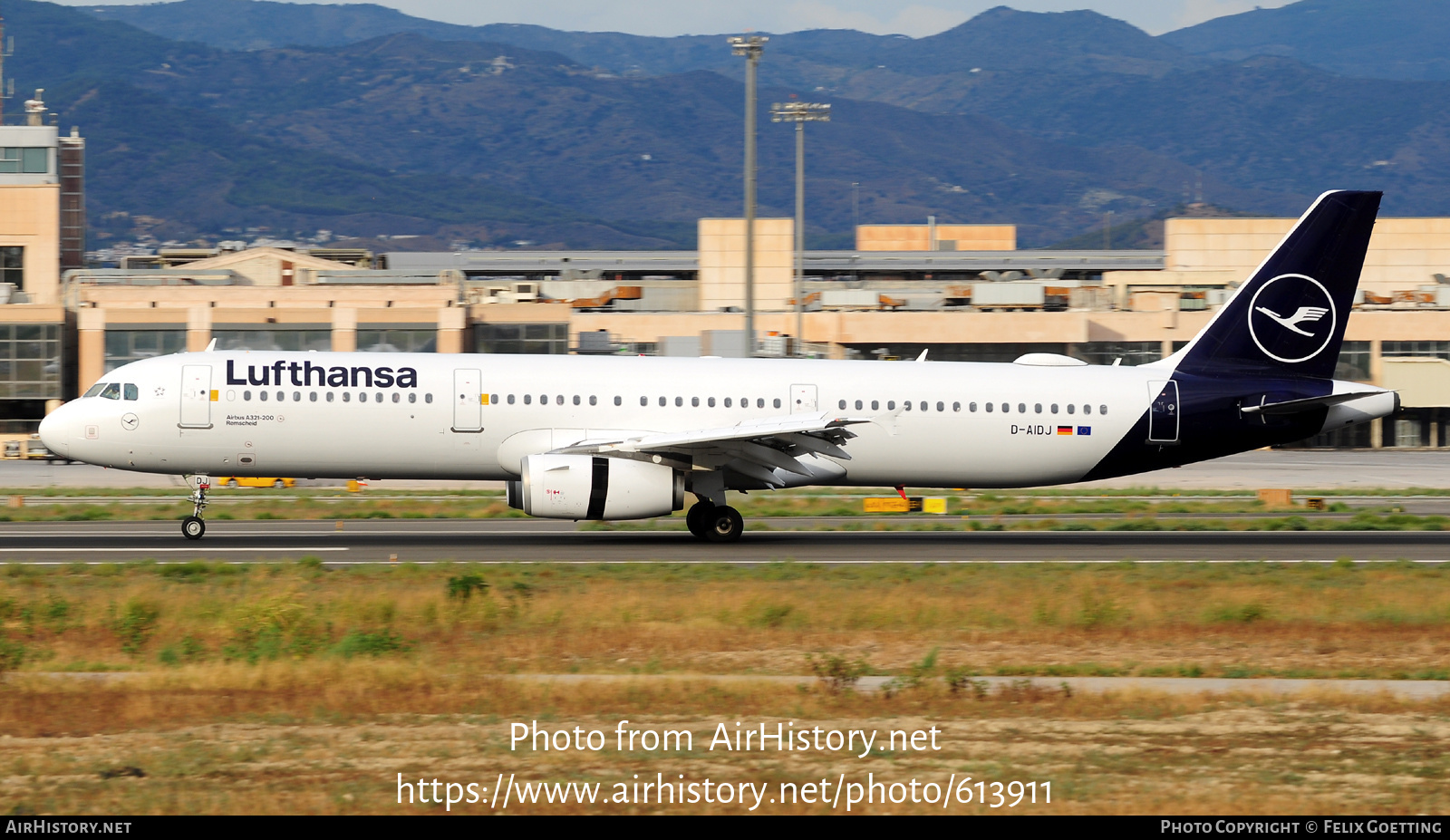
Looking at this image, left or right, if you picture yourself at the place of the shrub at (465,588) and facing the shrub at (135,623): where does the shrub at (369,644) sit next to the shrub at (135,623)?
left

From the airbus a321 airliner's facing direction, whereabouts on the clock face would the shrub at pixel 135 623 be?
The shrub is roughly at 10 o'clock from the airbus a321 airliner.

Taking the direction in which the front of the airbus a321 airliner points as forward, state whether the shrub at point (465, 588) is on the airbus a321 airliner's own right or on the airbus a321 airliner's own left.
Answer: on the airbus a321 airliner's own left

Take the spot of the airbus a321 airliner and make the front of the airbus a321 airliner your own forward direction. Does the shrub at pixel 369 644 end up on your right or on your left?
on your left

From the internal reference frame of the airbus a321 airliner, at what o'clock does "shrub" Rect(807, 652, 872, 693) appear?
The shrub is roughly at 9 o'clock from the airbus a321 airliner.

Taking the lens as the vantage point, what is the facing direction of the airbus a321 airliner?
facing to the left of the viewer
